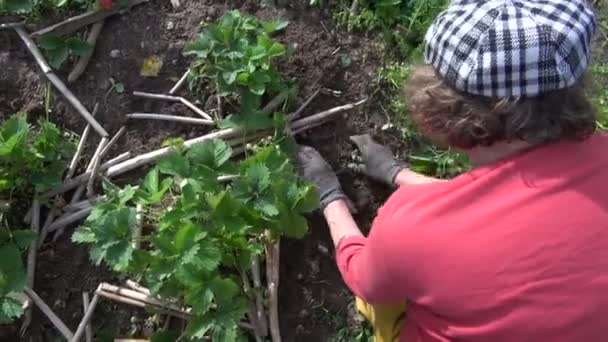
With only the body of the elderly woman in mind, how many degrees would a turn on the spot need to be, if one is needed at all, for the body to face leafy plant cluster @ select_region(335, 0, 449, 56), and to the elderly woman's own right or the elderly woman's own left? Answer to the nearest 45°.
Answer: approximately 45° to the elderly woman's own right

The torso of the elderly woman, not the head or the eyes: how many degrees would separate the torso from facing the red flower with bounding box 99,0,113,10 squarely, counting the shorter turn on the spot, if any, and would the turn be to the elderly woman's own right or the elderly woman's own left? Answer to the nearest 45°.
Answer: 0° — they already face it

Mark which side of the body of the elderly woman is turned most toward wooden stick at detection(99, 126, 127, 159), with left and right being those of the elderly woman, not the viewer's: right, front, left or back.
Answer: front

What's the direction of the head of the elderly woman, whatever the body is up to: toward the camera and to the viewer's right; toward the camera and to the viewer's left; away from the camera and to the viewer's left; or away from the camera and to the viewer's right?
away from the camera and to the viewer's left

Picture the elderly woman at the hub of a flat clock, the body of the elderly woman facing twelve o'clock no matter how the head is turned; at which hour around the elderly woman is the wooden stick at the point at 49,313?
The wooden stick is roughly at 11 o'clock from the elderly woman.

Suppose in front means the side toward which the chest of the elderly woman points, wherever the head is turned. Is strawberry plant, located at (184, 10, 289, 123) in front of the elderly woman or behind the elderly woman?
in front

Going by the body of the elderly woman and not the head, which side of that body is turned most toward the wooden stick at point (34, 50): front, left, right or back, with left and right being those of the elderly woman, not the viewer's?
front

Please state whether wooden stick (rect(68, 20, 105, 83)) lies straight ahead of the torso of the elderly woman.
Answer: yes

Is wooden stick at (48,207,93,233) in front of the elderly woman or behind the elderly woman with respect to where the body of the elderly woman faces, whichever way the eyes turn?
in front

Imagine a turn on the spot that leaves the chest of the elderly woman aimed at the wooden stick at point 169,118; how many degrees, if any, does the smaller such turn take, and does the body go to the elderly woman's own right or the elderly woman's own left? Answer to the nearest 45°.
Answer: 0° — they already face it

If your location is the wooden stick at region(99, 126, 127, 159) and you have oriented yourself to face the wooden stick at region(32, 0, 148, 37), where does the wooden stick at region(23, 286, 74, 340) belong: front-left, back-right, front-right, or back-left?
back-left

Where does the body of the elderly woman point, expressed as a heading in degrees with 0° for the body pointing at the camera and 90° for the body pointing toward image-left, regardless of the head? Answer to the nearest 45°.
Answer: approximately 135°

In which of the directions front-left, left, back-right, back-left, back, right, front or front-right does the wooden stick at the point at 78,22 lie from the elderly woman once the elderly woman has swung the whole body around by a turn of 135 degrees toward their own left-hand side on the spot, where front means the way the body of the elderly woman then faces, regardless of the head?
back-right
